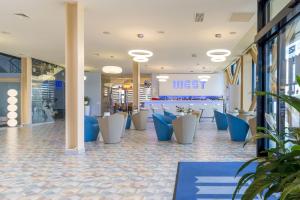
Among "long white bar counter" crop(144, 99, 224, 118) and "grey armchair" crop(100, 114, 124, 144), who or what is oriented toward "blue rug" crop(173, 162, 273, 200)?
the long white bar counter

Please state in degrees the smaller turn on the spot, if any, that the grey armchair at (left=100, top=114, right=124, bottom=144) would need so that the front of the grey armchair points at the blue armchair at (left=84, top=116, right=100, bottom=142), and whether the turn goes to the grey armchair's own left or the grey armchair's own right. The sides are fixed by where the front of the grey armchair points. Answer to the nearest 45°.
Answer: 0° — it already faces it

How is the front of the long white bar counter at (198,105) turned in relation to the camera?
facing the viewer

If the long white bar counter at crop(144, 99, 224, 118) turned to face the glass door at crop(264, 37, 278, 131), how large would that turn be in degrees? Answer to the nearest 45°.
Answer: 0° — it already faces it

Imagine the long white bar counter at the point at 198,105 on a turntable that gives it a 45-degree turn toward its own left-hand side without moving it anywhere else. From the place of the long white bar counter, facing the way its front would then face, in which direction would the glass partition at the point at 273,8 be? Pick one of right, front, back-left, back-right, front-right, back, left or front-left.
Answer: front-right

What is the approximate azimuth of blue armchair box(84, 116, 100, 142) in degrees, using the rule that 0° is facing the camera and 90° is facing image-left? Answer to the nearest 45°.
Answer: approximately 225°
